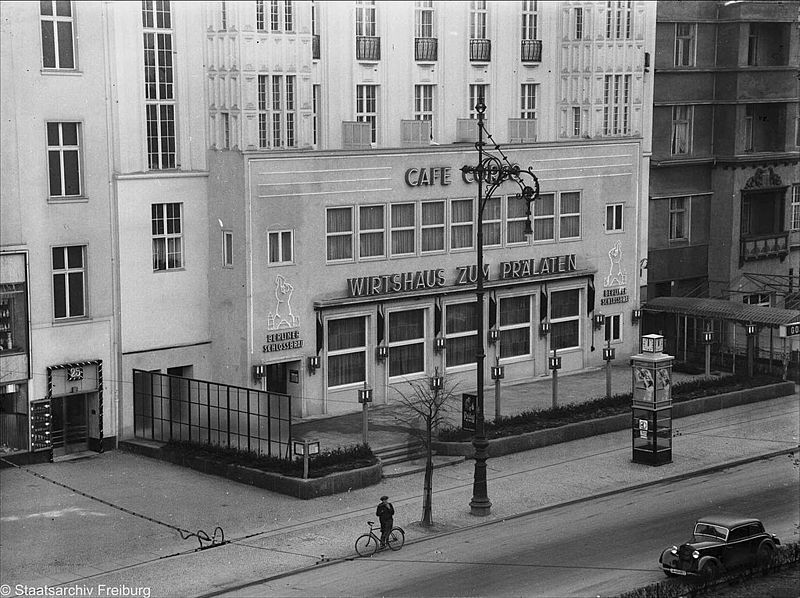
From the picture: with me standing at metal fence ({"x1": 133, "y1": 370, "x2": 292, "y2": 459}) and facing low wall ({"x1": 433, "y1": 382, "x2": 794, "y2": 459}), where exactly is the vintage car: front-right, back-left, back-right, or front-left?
front-right

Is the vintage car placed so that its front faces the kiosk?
no

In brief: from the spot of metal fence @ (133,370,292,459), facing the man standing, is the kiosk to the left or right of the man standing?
left

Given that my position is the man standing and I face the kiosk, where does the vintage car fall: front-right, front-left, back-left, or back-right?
front-right

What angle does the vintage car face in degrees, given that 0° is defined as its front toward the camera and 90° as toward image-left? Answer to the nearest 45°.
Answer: approximately 45°

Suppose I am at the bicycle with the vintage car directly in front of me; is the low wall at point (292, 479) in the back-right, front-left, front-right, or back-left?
back-left

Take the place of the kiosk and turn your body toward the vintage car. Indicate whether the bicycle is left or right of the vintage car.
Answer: right

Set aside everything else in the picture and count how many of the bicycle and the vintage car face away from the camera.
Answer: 0
